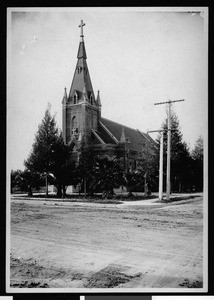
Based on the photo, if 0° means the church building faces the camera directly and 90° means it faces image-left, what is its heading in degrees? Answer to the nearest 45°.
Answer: approximately 45°

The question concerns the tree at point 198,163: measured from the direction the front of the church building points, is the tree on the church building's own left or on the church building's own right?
on the church building's own left
